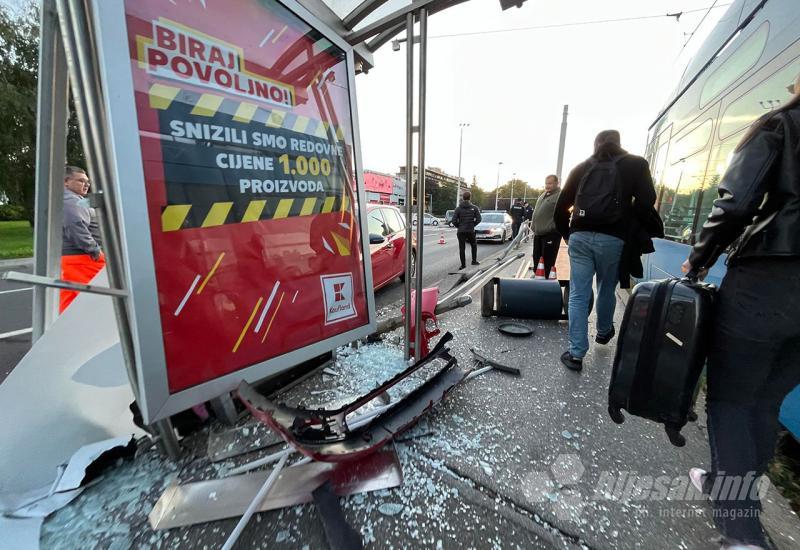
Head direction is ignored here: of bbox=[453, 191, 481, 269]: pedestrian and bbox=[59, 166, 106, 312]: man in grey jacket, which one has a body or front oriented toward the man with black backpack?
the man in grey jacket

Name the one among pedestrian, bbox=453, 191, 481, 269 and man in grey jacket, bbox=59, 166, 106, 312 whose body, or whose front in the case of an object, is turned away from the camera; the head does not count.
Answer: the pedestrian

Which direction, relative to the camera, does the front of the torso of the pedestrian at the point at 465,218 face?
away from the camera

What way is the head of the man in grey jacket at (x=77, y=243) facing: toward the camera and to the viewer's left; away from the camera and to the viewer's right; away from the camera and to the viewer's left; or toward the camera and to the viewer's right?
toward the camera and to the viewer's right

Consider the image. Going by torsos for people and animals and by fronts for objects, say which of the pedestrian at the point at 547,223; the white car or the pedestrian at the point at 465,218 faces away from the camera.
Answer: the pedestrian at the point at 465,218

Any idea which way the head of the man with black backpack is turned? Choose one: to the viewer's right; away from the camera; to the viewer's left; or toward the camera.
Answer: away from the camera

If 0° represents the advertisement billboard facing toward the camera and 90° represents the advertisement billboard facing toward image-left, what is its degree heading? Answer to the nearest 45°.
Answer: approximately 315°

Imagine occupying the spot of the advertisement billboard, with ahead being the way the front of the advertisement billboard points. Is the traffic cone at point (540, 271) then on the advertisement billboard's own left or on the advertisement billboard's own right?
on the advertisement billboard's own left

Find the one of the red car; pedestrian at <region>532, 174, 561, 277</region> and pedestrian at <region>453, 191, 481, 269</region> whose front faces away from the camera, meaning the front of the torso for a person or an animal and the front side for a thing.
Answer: pedestrian at <region>453, 191, 481, 269</region>

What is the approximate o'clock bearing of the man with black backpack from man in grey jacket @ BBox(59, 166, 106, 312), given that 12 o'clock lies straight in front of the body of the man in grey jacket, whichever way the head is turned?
The man with black backpack is roughly at 12 o'clock from the man in grey jacket.
